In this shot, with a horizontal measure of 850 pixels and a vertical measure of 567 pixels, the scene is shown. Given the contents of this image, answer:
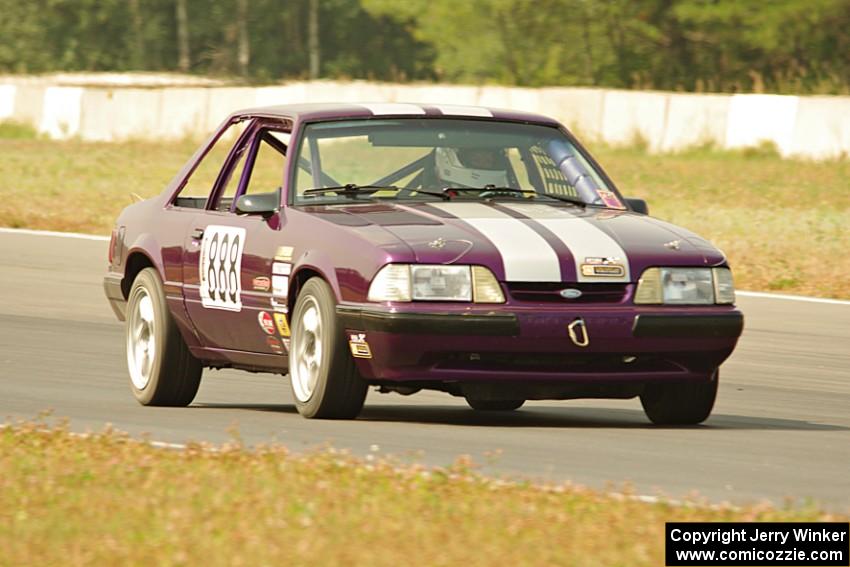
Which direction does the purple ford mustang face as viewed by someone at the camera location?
facing the viewer

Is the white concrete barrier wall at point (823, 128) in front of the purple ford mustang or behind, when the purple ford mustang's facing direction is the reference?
behind

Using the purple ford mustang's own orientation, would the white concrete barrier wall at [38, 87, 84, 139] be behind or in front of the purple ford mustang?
behind

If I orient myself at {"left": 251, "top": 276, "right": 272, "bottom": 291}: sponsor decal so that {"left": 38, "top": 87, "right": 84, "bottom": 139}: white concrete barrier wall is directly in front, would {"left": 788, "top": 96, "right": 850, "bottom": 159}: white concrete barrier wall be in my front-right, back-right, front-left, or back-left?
front-right

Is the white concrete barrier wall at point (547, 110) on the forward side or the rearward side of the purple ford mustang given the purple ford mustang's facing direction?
on the rearward side

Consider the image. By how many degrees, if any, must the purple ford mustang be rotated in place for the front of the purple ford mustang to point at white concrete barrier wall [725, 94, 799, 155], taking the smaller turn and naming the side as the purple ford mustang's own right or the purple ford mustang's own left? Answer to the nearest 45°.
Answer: approximately 180°
